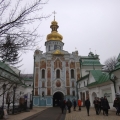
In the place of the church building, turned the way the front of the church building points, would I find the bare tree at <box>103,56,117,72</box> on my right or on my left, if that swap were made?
on my left

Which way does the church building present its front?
toward the camera
